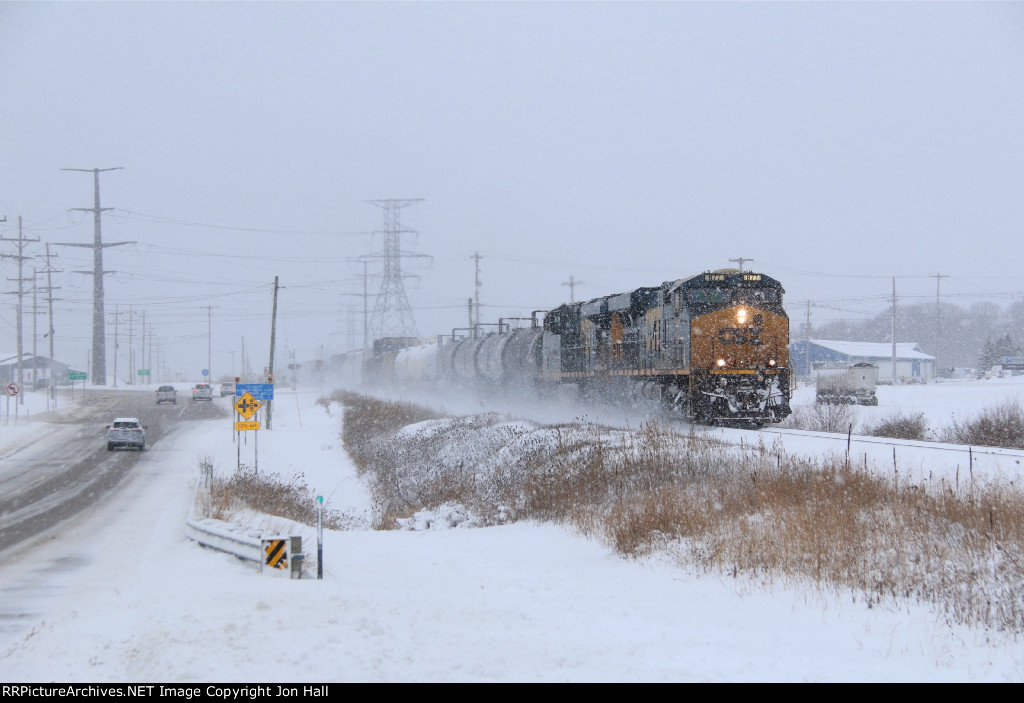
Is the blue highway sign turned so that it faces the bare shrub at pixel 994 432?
no

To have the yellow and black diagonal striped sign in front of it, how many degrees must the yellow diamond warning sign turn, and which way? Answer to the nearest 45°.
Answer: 0° — it already faces it

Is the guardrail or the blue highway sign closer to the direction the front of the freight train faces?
the guardrail

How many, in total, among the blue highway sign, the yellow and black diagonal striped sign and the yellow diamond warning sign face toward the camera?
3

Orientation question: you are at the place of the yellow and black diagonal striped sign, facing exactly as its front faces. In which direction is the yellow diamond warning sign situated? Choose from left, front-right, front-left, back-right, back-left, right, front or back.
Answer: back

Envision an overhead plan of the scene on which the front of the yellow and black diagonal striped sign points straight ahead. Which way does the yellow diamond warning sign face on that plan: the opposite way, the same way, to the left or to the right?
the same way

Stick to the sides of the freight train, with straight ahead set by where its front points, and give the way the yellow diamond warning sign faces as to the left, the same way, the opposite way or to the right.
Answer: the same way

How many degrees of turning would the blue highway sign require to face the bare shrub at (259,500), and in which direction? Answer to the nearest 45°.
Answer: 0° — it already faces it

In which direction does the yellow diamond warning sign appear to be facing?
toward the camera

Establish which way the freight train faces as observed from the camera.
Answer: facing the viewer and to the right of the viewer

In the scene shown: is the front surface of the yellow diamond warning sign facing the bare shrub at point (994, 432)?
no

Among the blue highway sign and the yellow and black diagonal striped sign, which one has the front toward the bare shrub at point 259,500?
the blue highway sign

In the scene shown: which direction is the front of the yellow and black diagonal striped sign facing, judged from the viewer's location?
facing the viewer
